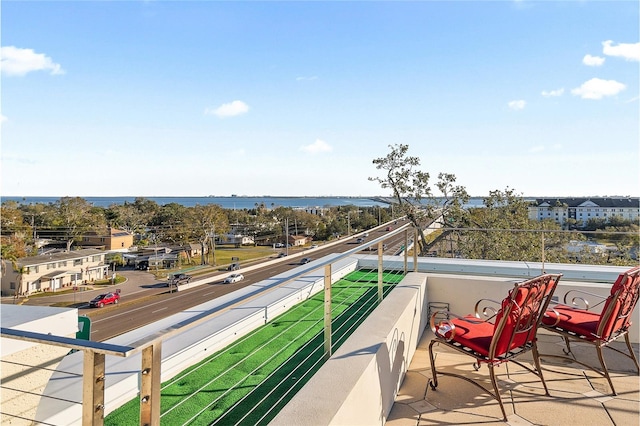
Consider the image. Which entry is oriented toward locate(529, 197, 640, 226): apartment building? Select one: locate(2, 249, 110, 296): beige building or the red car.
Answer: the beige building

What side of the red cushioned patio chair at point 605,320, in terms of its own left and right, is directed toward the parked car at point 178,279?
front

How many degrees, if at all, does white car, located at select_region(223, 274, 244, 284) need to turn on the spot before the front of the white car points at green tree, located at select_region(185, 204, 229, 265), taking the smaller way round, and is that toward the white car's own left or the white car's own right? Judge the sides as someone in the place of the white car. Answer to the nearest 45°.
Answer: approximately 135° to the white car's own right

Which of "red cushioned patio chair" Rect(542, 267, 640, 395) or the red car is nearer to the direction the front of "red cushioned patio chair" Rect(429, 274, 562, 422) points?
the red car

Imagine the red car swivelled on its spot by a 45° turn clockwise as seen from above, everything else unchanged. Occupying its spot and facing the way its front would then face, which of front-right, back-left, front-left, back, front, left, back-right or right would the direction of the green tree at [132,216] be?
right

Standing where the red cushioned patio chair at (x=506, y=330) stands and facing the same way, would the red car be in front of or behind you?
in front

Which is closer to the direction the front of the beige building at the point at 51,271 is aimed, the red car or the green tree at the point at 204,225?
the red car

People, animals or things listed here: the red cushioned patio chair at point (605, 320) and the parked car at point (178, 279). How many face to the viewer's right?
0

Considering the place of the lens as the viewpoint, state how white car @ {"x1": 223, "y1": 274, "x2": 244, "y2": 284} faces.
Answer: facing the viewer and to the left of the viewer

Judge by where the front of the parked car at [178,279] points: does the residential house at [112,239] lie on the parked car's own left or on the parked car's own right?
on the parked car's own right
